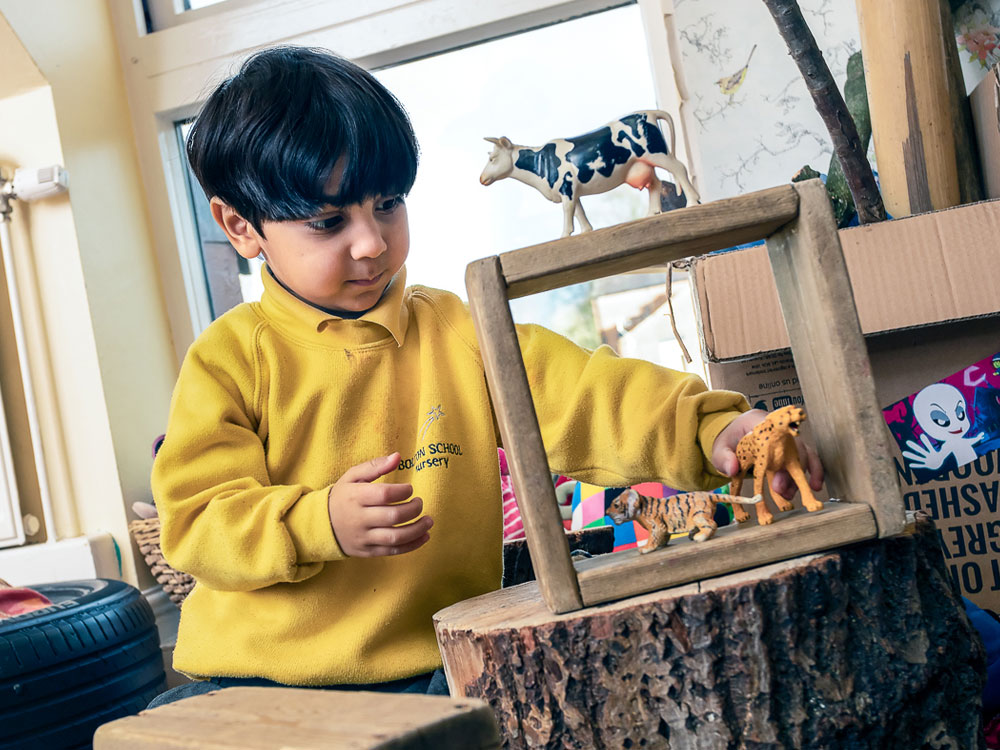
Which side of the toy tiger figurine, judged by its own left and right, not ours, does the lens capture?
left

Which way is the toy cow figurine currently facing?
to the viewer's left

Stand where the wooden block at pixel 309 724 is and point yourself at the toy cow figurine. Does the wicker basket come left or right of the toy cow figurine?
left

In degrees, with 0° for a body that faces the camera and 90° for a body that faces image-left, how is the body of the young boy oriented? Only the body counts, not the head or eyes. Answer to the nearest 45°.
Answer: approximately 315°

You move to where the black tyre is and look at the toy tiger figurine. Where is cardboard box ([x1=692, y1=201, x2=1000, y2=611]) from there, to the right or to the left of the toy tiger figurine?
left

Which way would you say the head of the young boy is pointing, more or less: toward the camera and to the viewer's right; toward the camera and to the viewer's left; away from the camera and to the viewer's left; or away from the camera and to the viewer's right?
toward the camera and to the viewer's right

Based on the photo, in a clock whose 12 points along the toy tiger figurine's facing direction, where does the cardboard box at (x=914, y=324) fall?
The cardboard box is roughly at 4 o'clock from the toy tiger figurine.

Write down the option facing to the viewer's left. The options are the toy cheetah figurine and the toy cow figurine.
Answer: the toy cow figurine

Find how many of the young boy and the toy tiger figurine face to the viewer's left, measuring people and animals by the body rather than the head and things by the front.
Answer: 1
